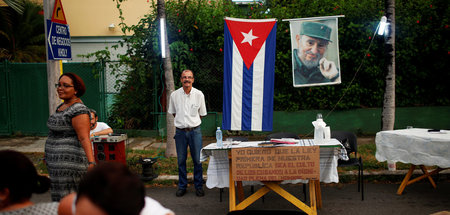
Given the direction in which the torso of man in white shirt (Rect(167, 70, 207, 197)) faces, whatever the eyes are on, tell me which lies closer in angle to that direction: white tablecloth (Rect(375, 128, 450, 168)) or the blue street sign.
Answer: the white tablecloth

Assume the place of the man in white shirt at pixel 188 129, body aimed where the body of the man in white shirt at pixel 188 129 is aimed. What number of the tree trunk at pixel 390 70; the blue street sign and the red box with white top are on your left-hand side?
1

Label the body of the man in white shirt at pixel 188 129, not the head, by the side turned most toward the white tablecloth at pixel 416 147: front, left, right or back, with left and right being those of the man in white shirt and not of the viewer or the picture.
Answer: left

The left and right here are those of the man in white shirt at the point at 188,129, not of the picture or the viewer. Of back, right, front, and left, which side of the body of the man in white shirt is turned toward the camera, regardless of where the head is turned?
front

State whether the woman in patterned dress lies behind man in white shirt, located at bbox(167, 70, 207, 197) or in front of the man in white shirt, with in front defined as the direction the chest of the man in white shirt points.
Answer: in front
